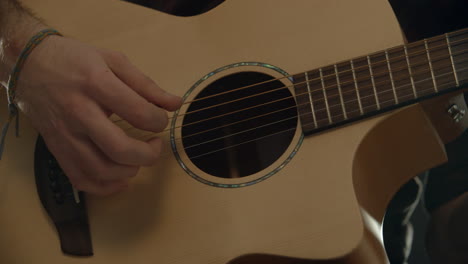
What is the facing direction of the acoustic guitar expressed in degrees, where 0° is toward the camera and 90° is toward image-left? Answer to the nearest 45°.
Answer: approximately 0°
